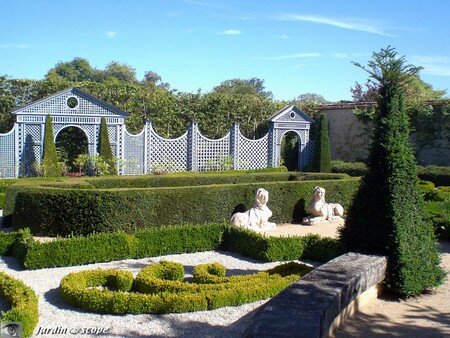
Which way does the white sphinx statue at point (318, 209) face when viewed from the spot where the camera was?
facing the viewer and to the left of the viewer

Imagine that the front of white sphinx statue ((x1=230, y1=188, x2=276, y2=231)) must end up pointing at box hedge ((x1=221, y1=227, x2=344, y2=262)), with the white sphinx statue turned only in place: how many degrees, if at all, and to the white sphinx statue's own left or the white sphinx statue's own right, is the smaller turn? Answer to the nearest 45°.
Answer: approximately 45° to the white sphinx statue's own right

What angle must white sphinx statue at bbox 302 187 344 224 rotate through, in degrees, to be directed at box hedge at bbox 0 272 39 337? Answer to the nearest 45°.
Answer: approximately 45° to its left

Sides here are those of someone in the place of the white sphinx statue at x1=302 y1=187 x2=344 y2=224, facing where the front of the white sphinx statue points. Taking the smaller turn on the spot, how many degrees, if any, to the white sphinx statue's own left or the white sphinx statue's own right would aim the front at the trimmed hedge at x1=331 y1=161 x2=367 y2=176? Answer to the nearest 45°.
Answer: approximately 135° to the white sphinx statue's own right

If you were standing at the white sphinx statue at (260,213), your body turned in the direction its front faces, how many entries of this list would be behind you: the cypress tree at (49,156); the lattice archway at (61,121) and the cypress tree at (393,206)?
2

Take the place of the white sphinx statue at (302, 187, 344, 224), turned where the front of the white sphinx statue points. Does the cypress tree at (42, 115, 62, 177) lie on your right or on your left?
on your right

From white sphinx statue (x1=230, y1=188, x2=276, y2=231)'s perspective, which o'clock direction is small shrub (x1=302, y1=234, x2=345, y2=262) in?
The small shrub is roughly at 1 o'clock from the white sphinx statue.

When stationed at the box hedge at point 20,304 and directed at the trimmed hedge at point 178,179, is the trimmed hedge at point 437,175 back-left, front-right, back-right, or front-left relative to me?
front-right

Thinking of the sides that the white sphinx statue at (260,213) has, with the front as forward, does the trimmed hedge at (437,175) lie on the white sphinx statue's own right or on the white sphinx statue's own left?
on the white sphinx statue's own left

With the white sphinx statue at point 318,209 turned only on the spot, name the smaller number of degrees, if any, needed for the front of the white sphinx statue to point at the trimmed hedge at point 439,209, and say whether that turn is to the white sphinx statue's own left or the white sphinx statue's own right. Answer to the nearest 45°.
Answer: approximately 135° to the white sphinx statue's own left

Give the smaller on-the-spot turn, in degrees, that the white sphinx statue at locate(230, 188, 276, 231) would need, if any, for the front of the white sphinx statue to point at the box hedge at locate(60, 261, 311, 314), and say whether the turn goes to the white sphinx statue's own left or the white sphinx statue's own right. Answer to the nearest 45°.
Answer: approximately 45° to the white sphinx statue's own right

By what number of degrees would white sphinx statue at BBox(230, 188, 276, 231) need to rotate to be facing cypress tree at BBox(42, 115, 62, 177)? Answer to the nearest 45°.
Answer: approximately 180°

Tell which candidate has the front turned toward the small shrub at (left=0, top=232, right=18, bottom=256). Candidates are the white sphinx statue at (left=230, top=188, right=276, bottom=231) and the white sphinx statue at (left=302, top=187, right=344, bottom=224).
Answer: the white sphinx statue at (left=302, top=187, right=344, bottom=224)

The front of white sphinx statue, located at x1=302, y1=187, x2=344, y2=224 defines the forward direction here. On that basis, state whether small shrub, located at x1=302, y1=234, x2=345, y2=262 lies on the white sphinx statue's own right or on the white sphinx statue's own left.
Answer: on the white sphinx statue's own left

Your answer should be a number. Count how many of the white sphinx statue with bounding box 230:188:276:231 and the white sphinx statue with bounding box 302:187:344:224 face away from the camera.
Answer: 0

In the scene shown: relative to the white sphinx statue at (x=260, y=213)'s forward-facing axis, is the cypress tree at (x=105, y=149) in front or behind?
behind
